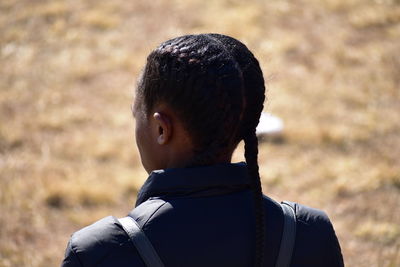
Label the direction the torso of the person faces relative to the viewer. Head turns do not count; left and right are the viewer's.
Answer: facing away from the viewer and to the left of the viewer

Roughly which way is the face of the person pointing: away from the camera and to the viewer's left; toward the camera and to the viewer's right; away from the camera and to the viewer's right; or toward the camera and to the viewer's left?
away from the camera and to the viewer's left
